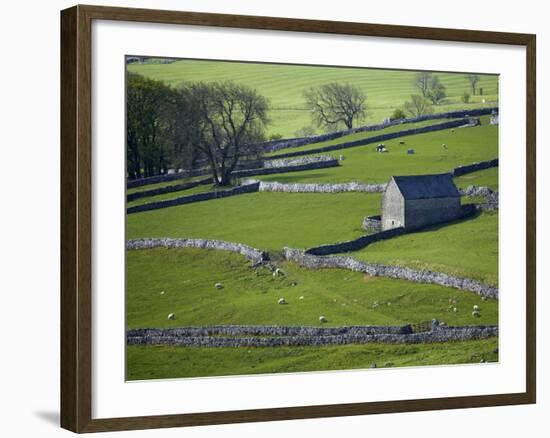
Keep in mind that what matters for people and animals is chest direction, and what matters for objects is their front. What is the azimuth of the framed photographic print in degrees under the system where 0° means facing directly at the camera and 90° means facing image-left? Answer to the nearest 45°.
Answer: approximately 315°
